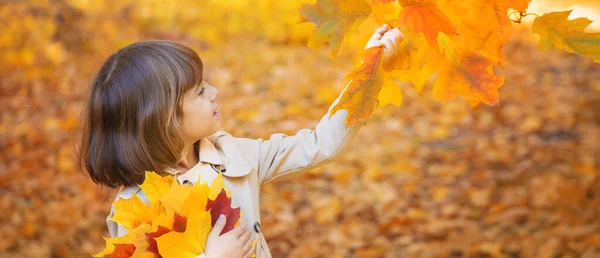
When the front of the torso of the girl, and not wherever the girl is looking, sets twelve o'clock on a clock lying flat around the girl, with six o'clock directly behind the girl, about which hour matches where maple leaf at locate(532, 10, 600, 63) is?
The maple leaf is roughly at 11 o'clock from the girl.

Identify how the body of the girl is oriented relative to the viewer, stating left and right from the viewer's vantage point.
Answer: facing the viewer and to the right of the viewer

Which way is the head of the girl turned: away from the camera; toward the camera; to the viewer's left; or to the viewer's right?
to the viewer's right
